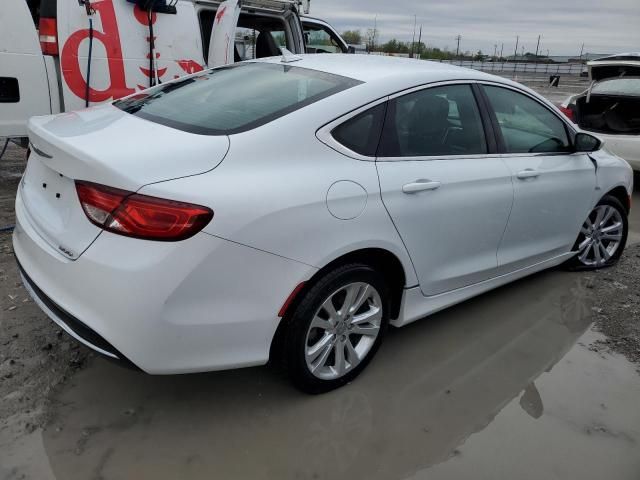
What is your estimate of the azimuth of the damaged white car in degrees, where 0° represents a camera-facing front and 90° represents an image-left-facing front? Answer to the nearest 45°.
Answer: approximately 180°

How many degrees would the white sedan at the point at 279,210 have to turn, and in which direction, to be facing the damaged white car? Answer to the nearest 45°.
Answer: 0° — it already faces it

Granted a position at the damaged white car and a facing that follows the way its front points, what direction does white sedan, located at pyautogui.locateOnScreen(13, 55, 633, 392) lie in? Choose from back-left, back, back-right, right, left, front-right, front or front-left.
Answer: back

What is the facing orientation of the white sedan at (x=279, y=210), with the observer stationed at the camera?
facing away from the viewer and to the right of the viewer
